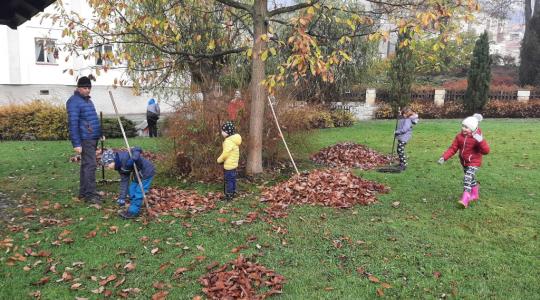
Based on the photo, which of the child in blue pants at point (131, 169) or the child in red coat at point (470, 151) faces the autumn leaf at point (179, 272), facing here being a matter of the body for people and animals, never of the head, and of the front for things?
the child in red coat

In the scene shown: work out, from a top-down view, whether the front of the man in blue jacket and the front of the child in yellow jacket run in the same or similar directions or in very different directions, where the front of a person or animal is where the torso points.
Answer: very different directions

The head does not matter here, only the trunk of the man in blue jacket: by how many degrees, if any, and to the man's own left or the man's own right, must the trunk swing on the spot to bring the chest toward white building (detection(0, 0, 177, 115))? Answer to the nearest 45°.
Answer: approximately 135° to the man's own left

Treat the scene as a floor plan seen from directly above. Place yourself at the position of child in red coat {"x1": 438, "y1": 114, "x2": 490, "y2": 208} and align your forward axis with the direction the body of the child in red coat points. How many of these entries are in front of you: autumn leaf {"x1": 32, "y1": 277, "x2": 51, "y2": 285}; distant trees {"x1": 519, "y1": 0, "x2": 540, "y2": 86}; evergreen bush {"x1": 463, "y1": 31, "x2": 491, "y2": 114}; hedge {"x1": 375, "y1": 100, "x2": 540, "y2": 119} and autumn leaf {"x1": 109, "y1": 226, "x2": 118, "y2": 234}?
2

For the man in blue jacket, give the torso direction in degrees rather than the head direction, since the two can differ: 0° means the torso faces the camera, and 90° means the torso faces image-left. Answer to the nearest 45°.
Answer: approximately 315°

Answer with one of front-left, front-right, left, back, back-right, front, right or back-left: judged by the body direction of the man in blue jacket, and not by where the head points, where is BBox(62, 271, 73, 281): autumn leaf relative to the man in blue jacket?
front-right
